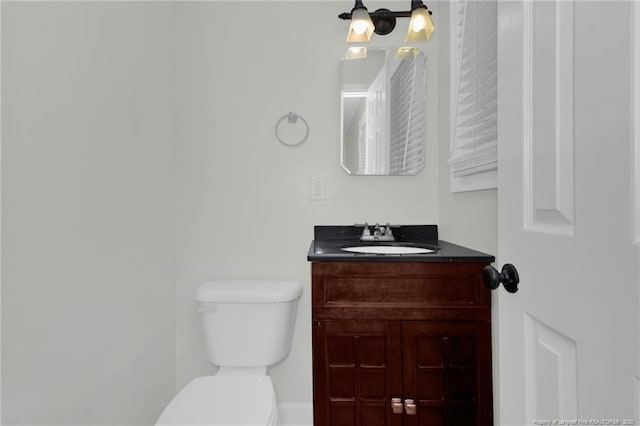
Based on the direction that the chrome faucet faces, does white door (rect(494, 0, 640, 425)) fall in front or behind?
in front

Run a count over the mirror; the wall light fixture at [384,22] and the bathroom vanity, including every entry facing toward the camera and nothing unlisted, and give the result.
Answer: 3

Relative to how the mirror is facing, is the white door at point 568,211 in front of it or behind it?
in front

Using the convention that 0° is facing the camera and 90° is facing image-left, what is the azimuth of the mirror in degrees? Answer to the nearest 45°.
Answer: approximately 0°

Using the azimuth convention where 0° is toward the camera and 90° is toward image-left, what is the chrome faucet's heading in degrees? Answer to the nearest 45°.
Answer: approximately 0°
